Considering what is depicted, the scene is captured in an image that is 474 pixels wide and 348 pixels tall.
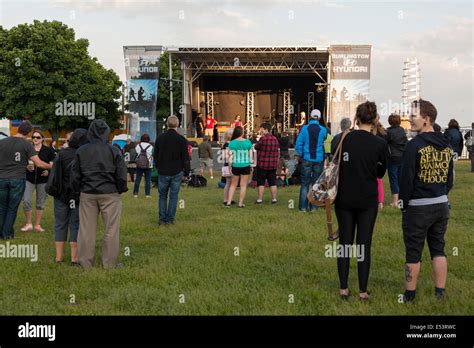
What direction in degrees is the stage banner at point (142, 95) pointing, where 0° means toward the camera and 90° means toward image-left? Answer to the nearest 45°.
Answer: approximately 0°

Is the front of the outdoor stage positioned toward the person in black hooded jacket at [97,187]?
yes

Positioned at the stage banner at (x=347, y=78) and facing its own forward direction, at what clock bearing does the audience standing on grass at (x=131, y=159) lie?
The audience standing on grass is roughly at 1 o'clock from the stage banner.

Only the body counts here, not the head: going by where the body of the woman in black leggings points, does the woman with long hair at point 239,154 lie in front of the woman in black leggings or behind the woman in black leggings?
in front

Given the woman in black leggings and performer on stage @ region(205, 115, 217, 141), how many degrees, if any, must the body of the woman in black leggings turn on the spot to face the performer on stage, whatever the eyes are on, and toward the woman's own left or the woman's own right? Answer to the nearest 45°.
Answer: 0° — they already face them

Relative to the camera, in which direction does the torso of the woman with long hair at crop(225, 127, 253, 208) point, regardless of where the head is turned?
away from the camera

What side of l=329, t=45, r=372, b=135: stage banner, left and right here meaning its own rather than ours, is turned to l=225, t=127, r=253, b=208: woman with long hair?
front

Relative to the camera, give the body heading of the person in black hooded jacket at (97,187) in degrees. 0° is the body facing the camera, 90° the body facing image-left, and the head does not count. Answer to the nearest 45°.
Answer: approximately 180°

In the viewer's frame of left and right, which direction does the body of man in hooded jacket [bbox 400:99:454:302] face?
facing away from the viewer and to the left of the viewer

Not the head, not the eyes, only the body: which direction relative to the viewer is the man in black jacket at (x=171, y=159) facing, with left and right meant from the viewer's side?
facing away from the viewer
